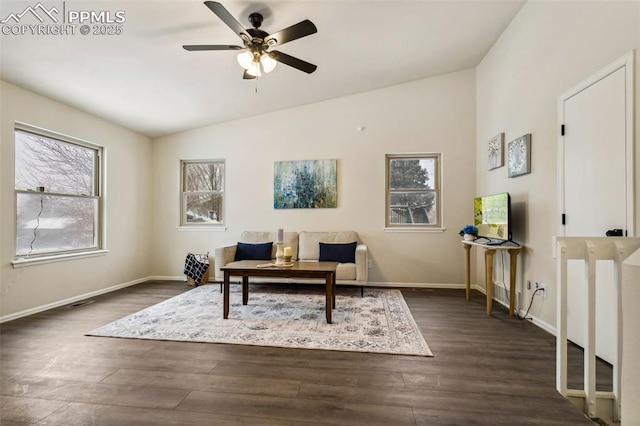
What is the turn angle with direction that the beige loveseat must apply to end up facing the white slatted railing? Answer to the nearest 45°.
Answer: approximately 45° to its left

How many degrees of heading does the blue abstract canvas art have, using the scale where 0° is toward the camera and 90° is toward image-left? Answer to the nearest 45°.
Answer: approximately 0°

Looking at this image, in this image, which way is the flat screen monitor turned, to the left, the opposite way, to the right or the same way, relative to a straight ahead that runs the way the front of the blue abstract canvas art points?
to the right

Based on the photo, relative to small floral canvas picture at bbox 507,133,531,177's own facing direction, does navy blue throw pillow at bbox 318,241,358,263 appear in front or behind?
in front

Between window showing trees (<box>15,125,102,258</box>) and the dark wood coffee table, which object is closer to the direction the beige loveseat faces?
the dark wood coffee table

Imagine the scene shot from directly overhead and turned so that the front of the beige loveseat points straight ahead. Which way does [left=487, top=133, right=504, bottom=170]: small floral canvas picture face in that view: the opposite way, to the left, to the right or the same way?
to the right

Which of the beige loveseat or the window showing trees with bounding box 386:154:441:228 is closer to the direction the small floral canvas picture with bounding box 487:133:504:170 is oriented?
the beige loveseat

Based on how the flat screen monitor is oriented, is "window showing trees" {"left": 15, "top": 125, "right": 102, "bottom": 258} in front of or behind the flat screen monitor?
in front

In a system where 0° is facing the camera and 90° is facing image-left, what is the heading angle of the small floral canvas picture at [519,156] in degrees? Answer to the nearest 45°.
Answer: approximately 45°

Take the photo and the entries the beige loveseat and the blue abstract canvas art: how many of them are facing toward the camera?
2

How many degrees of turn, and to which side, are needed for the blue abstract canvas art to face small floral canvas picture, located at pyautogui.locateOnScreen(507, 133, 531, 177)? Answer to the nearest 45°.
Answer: approximately 45° to its left

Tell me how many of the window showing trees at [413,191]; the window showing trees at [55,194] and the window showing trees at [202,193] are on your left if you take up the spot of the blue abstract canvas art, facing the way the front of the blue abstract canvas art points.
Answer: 1

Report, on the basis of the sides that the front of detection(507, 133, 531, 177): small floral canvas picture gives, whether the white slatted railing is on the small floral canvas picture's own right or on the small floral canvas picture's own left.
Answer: on the small floral canvas picture's own left
